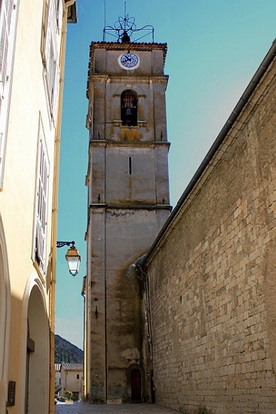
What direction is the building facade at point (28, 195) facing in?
to the viewer's right

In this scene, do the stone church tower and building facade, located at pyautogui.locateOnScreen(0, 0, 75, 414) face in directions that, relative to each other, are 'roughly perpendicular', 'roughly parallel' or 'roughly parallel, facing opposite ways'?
roughly perpendicular

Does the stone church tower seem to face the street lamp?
yes

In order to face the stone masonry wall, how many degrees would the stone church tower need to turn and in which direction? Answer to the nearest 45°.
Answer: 0° — it already faces it

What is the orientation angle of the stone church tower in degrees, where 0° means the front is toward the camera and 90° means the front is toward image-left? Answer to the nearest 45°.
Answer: approximately 0°

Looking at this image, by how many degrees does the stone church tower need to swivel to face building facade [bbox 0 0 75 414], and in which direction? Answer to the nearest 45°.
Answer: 0° — it already faces it

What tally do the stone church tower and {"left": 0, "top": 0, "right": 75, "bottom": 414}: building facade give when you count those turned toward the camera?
1

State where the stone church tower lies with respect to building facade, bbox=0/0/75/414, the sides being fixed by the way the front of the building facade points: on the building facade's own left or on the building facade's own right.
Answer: on the building facade's own left
